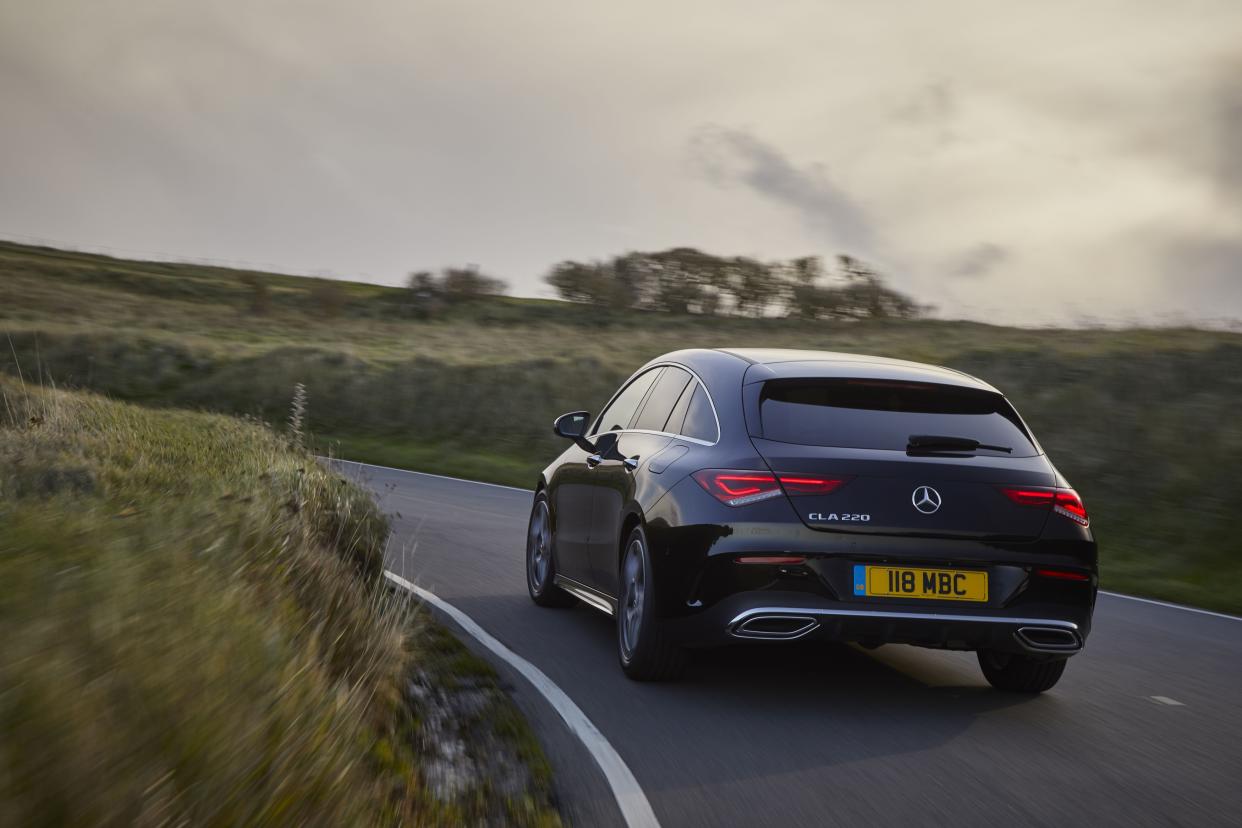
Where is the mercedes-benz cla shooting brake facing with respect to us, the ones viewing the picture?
facing away from the viewer and to the left of the viewer
